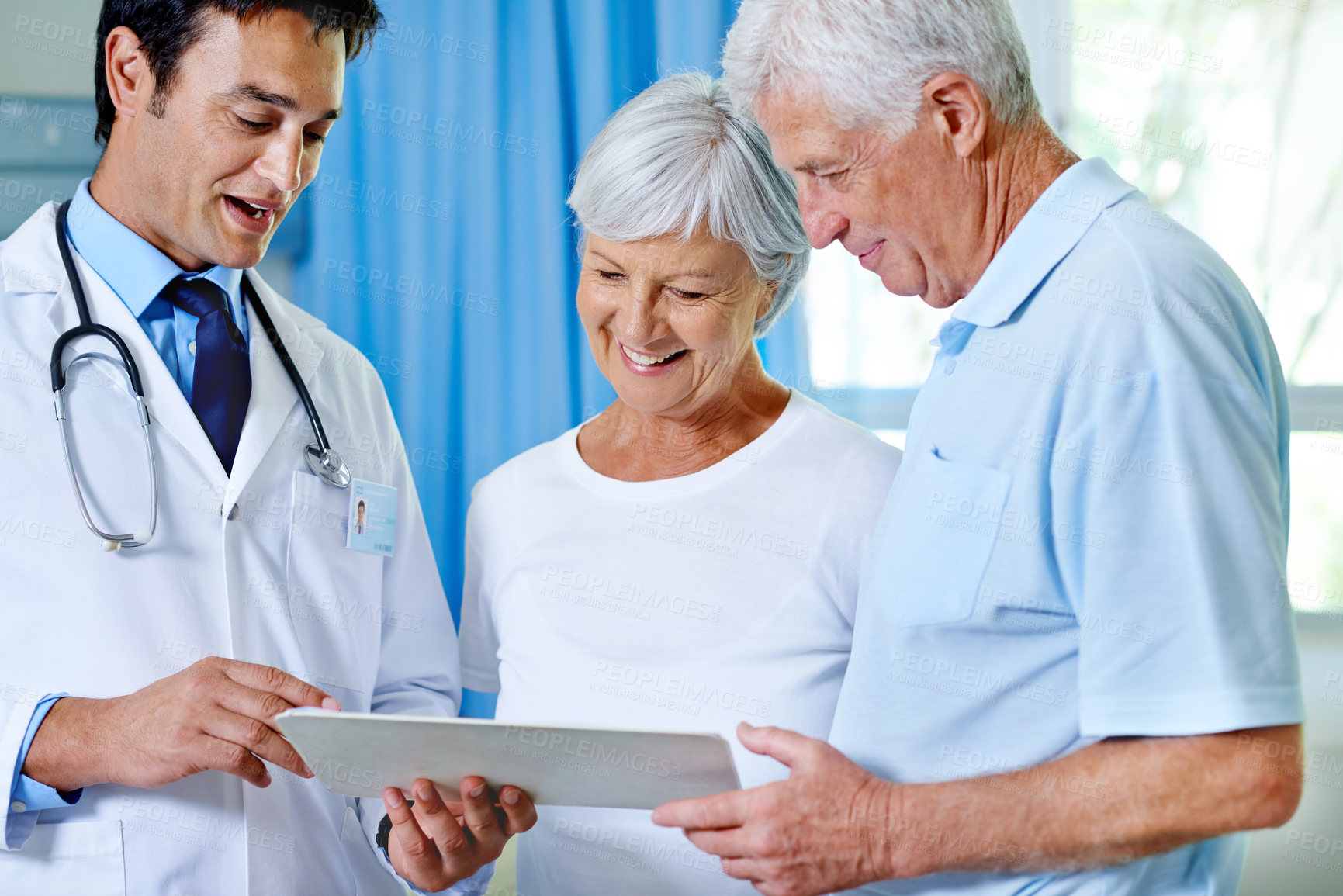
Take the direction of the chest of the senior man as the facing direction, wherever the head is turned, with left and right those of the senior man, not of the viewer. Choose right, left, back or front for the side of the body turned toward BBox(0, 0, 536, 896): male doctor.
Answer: front

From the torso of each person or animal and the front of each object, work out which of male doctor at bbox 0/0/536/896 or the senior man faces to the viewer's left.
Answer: the senior man

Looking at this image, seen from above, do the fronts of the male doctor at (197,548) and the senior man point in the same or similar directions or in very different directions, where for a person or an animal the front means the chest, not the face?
very different directions

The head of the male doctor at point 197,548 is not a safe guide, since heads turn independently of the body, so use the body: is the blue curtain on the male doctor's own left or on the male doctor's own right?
on the male doctor's own left

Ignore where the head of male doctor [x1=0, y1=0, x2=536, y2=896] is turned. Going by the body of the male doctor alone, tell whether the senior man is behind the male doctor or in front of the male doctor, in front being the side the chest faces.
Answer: in front

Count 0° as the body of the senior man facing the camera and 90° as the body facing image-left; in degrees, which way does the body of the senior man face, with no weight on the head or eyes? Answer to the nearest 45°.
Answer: approximately 90°

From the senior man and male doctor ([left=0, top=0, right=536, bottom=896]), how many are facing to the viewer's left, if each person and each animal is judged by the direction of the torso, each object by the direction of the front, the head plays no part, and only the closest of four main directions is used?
1

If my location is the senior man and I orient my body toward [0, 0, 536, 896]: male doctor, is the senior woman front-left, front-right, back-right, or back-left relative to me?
front-right

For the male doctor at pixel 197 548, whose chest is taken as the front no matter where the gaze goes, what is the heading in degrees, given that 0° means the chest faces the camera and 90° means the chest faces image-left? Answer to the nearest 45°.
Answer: approximately 315°

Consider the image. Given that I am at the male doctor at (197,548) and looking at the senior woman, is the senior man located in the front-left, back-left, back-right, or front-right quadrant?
front-right
